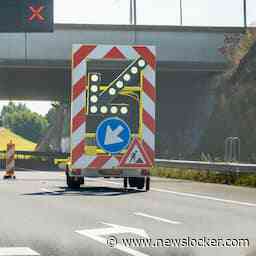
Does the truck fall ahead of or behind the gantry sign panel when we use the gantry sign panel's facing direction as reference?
ahead

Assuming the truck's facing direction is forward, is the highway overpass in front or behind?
in front

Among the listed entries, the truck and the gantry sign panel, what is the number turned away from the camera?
1

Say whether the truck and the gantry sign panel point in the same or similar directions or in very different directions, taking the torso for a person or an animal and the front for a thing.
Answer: very different directions

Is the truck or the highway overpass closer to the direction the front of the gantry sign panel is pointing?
the truck

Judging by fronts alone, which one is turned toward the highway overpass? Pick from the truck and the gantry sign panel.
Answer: the truck

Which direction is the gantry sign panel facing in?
toward the camera

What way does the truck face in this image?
away from the camera
